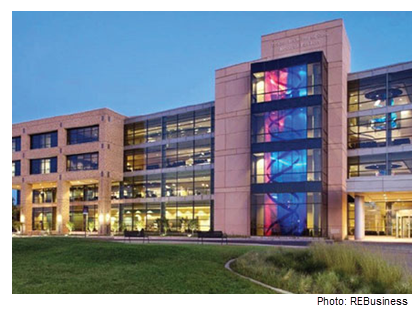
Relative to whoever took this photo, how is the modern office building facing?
facing the viewer and to the left of the viewer
